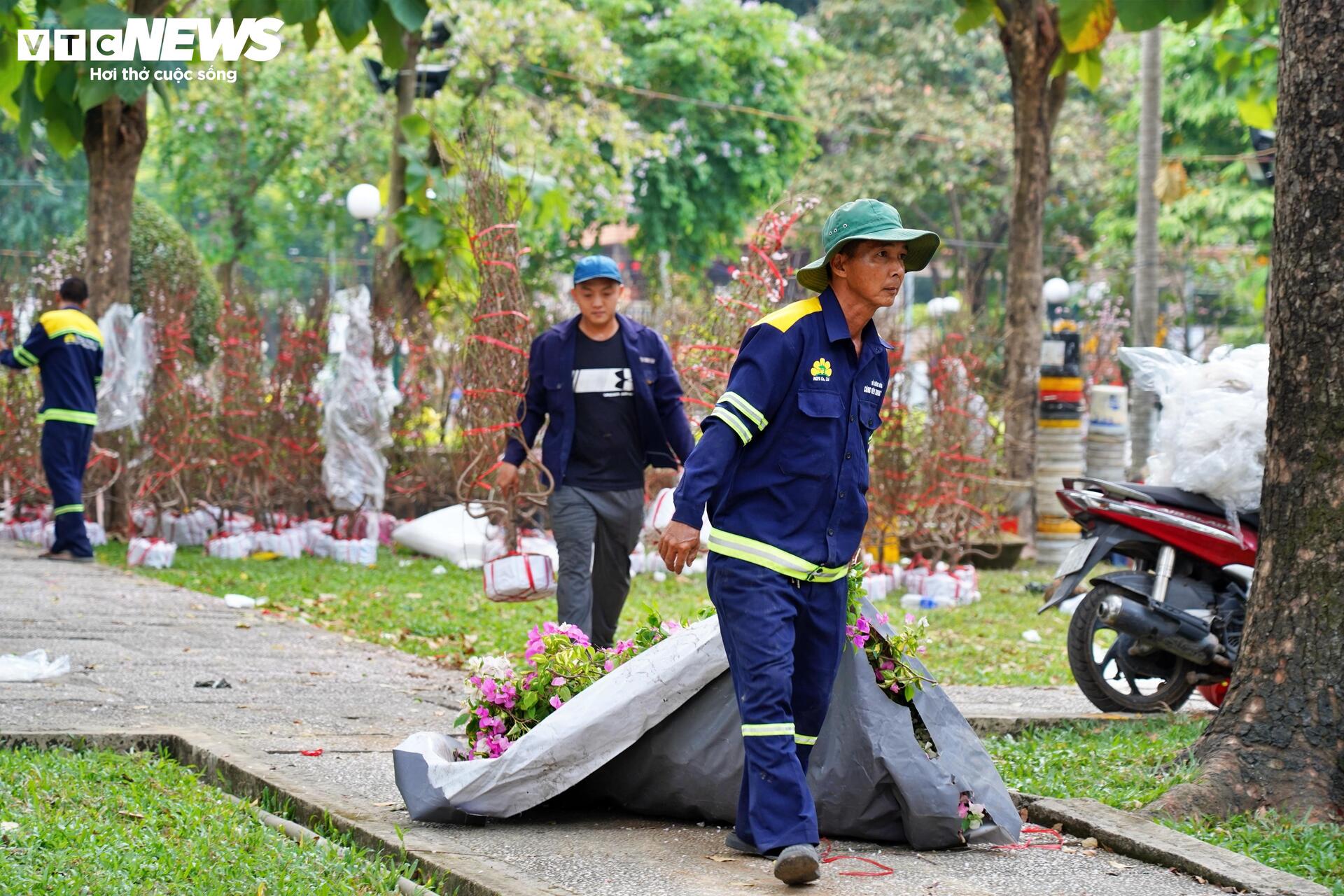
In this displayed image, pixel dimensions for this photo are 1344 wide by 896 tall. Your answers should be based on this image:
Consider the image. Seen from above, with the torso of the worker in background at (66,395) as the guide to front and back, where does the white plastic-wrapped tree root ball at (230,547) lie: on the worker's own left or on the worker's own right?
on the worker's own right

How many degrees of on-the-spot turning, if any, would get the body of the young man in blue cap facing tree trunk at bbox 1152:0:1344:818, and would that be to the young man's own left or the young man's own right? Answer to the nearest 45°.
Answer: approximately 45° to the young man's own left

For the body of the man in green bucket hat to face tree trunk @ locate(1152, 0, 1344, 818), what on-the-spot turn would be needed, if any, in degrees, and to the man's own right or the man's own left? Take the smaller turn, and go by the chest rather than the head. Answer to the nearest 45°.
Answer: approximately 90° to the man's own left

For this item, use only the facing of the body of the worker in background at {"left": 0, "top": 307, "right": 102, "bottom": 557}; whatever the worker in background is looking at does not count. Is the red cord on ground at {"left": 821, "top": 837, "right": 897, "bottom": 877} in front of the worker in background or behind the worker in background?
behind

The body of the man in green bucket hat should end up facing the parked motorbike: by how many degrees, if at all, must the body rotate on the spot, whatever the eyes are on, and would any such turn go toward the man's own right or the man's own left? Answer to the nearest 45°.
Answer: approximately 90° to the man's own left

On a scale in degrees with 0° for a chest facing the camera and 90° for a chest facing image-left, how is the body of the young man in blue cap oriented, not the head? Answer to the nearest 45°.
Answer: approximately 0°

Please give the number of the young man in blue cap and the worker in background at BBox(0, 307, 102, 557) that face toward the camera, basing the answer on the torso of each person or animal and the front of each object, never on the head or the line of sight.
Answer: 1
